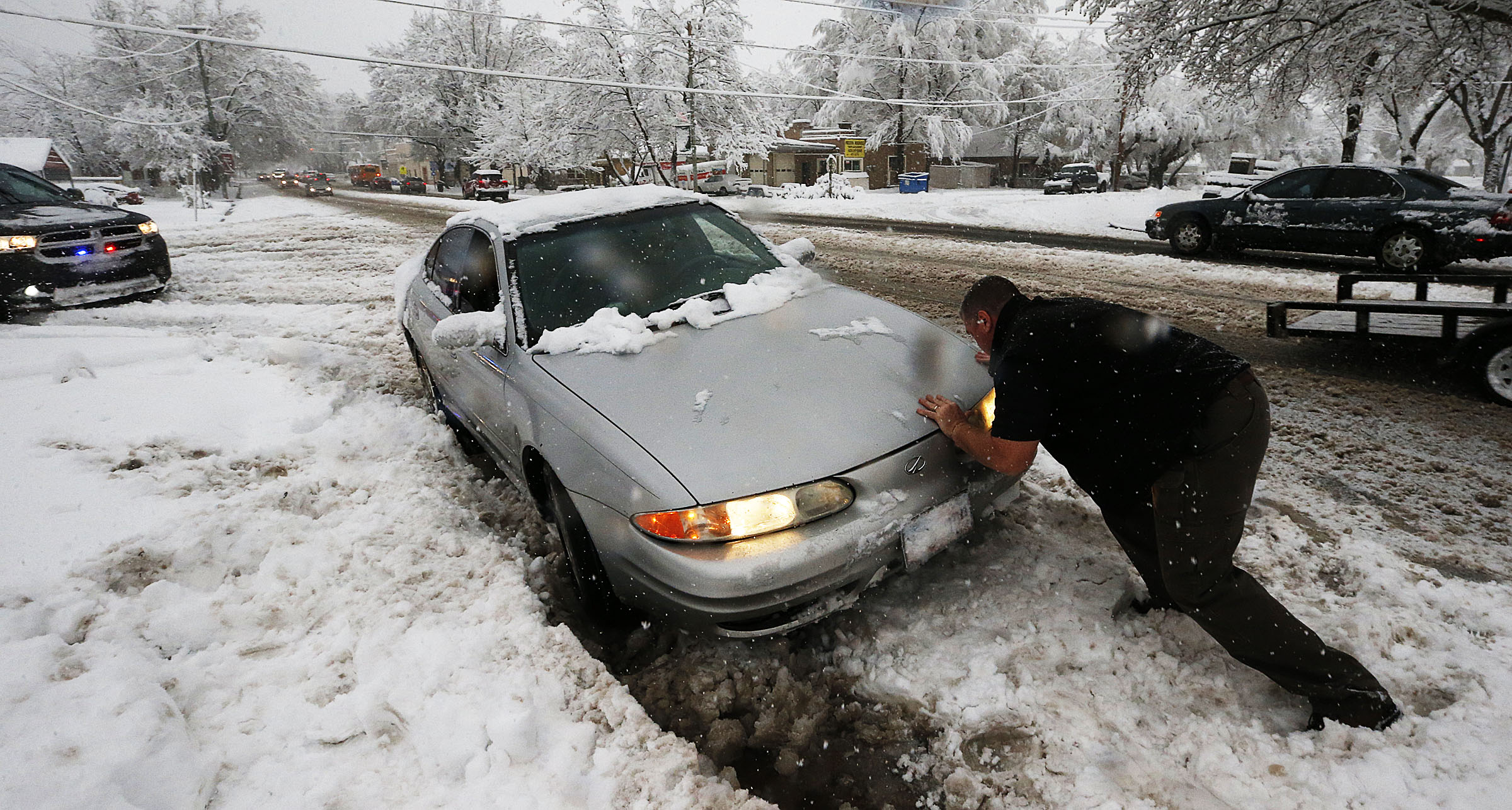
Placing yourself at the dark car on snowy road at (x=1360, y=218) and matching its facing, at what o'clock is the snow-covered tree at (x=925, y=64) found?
The snow-covered tree is roughly at 2 o'clock from the dark car on snowy road.

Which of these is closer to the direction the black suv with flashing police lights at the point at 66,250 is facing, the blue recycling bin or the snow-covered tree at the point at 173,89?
the blue recycling bin

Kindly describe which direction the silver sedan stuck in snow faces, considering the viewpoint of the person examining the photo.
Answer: facing the viewer and to the right of the viewer

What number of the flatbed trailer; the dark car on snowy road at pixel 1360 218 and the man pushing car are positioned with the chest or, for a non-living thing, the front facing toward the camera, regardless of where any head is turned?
0

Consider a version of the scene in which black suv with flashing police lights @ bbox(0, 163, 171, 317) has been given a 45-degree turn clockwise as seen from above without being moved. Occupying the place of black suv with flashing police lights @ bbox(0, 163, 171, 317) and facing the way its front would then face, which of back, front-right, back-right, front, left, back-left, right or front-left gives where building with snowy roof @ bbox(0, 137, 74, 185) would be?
back

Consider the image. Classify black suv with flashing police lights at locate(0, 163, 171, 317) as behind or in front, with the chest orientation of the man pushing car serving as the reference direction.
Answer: in front

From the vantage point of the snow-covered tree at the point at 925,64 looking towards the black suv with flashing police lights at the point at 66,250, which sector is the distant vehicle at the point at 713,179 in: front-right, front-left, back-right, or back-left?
front-right

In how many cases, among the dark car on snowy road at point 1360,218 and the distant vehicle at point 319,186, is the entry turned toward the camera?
1

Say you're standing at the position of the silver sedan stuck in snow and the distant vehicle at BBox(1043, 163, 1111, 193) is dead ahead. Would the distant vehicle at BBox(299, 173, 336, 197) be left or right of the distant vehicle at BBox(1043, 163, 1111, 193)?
left

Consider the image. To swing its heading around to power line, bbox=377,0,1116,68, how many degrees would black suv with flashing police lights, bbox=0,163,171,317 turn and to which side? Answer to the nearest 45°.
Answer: approximately 90° to its left

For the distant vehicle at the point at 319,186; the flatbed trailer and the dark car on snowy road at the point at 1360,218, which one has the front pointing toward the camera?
the distant vehicle

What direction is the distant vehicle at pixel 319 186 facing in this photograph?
toward the camera

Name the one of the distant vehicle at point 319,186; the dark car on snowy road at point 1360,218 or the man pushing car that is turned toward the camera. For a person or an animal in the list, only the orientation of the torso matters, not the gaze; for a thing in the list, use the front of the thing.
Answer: the distant vehicle

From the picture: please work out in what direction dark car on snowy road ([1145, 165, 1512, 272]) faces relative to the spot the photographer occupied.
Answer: facing to the left of the viewer

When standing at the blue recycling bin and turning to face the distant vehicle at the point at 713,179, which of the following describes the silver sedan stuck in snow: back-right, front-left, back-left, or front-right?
front-left
